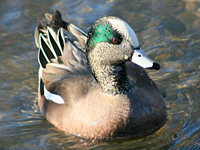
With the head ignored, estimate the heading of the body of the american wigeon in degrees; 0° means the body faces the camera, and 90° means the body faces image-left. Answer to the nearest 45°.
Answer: approximately 315°
